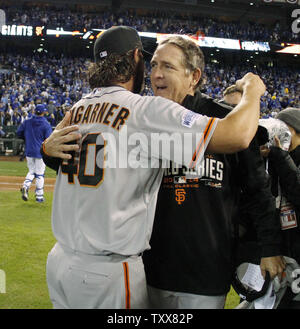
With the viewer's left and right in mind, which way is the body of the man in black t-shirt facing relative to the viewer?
facing the viewer and to the left of the viewer

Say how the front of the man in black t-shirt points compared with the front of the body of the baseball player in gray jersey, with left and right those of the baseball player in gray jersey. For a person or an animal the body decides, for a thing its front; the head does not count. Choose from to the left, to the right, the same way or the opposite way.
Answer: the opposite way

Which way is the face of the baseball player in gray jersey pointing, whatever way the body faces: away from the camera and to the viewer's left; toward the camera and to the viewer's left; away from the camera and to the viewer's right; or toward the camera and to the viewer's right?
away from the camera and to the viewer's right

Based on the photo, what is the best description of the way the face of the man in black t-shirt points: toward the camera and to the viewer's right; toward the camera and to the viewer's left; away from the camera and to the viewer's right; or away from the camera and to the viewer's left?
toward the camera and to the viewer's left

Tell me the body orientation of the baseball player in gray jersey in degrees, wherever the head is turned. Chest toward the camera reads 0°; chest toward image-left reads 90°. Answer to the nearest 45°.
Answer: approximately 225°
